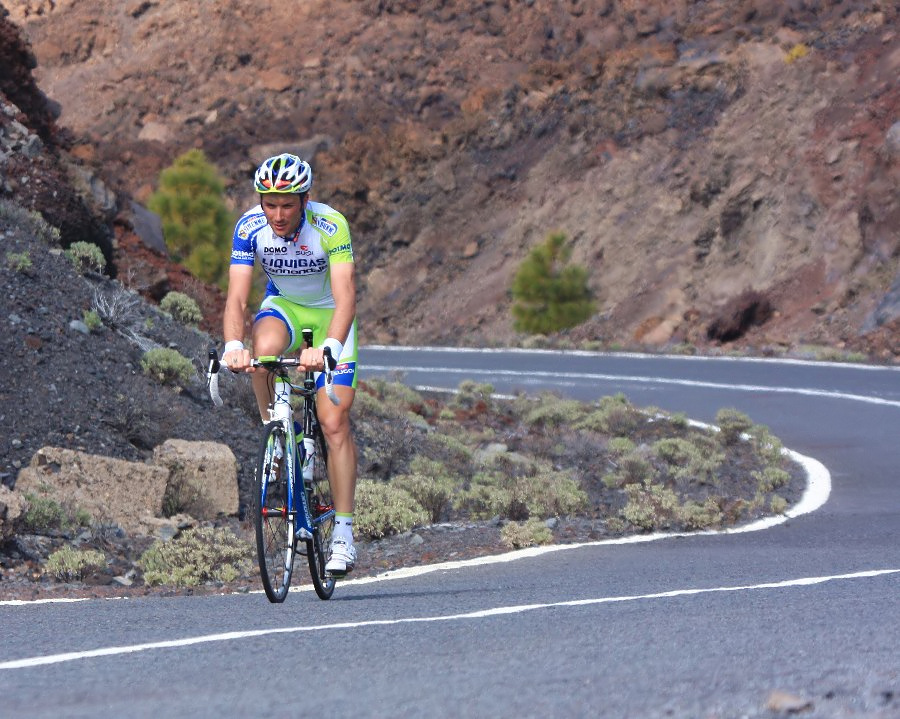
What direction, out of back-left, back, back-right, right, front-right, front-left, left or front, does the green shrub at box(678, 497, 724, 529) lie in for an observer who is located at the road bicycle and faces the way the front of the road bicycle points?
back-left

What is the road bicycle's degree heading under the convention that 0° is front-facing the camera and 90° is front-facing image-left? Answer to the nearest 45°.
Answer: approximately 0°

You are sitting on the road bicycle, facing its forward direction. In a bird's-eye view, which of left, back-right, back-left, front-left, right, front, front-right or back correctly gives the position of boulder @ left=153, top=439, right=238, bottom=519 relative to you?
back

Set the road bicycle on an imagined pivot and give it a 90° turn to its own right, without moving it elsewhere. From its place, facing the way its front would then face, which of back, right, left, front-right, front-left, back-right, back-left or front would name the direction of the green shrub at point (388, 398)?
right

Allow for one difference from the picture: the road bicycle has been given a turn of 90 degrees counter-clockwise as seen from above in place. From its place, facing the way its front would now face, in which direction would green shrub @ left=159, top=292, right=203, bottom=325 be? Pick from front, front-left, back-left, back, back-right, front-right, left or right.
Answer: left

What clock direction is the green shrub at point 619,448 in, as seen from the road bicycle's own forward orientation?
The green shrub is roughly at 7 o'clock from the road bicycle.

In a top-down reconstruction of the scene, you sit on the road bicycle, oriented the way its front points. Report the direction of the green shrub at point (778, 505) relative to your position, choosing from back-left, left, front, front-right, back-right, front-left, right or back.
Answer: back-left

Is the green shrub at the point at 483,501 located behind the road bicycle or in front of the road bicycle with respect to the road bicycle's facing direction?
behind
